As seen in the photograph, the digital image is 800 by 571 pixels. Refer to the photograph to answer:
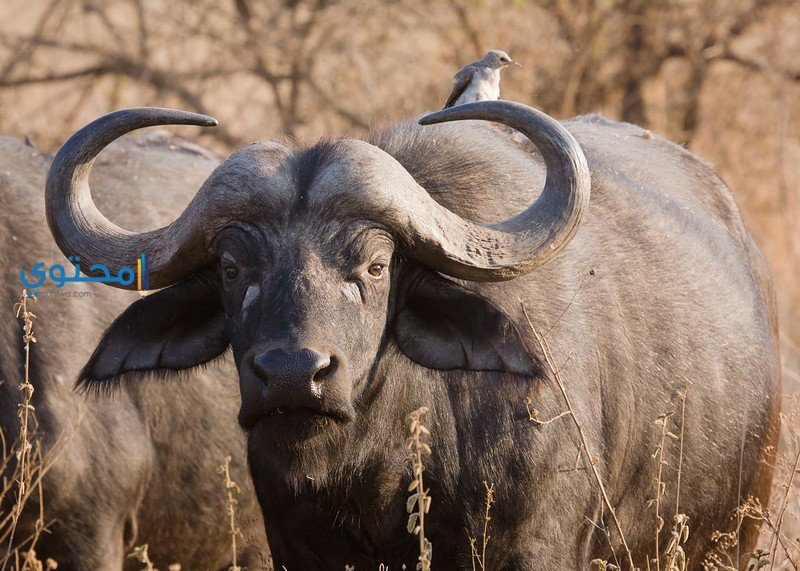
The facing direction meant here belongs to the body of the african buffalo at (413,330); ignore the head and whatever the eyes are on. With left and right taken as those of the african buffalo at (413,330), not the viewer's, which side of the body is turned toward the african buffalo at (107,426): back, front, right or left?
right

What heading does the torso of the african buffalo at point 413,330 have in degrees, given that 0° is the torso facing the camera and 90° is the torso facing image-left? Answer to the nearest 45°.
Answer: approximately 45°
